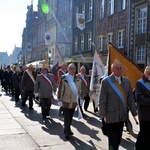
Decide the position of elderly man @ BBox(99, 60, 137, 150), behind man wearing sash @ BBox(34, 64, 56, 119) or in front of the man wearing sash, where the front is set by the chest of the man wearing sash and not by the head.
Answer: in front

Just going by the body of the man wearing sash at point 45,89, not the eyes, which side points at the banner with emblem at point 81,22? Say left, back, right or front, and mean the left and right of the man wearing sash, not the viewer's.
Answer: back

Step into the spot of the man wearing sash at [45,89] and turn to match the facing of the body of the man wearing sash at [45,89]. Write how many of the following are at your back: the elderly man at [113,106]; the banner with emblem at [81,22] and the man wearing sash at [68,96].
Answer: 1

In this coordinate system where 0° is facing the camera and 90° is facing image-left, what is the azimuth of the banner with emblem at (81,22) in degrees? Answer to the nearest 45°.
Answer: approximately 0°

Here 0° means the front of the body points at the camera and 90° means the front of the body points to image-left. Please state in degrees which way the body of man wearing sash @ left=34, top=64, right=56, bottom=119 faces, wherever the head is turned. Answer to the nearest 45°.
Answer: approximately 0°

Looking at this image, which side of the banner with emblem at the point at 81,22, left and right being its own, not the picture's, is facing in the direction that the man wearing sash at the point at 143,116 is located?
front

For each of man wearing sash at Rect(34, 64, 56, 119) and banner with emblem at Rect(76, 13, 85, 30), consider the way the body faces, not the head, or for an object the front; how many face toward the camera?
2

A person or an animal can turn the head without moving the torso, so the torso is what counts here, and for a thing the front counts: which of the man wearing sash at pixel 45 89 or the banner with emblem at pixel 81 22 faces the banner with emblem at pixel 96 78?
the banner with emblem at pixel 81 22

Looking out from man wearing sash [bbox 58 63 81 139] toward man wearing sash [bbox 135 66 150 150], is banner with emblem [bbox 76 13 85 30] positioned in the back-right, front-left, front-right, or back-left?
back-left

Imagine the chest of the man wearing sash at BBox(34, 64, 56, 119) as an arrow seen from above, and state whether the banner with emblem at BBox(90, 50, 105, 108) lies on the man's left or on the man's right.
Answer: on the man's left

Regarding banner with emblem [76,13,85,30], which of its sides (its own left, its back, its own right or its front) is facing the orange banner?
front
